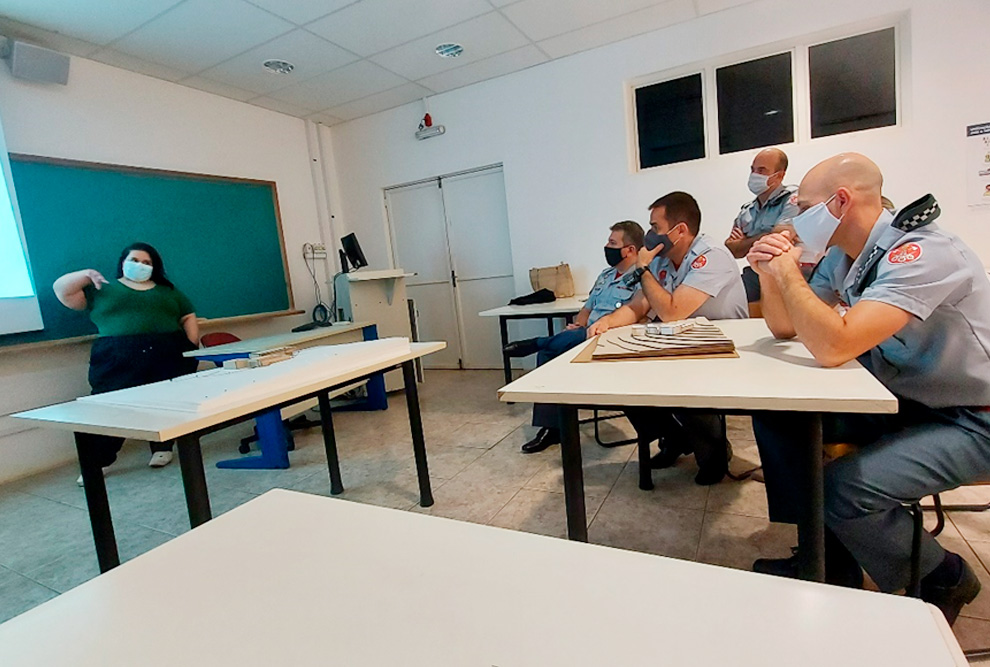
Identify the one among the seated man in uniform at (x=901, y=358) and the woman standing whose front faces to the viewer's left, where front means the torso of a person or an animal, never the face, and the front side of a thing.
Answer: the seated man in uniform

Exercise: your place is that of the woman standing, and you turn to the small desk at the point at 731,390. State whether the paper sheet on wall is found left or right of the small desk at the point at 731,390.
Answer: left

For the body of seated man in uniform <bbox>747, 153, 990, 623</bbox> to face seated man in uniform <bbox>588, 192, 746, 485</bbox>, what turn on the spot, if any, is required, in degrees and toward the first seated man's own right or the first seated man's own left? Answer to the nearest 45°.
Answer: approximately 45° to the first seated man's own right

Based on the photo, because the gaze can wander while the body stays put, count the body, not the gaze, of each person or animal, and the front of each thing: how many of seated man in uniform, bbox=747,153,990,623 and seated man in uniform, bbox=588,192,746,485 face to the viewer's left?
2

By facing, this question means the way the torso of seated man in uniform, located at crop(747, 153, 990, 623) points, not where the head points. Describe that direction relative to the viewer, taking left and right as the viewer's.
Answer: facing to the left of the viewer

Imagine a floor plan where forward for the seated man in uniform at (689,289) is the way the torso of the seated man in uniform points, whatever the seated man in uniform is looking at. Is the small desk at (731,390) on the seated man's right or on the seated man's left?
on the seated man's left

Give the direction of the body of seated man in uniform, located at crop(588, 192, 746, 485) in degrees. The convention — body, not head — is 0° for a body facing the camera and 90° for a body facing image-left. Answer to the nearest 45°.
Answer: approximately 90°

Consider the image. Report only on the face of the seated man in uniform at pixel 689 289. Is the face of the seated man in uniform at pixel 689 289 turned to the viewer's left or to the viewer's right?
to the viewer's left

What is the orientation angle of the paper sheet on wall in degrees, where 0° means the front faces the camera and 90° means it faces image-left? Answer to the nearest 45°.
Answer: approximately 45°

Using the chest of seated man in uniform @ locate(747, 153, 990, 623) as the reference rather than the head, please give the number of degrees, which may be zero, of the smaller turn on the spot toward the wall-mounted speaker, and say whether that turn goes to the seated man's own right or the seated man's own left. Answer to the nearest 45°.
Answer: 0° — they already face it
